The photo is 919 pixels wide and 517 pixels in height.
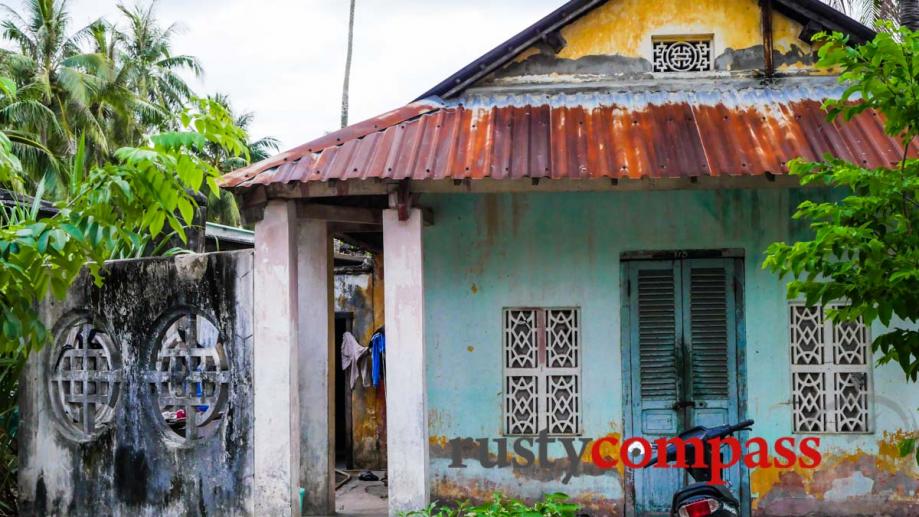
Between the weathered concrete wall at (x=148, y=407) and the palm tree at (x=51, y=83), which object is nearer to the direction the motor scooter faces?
the palm tree

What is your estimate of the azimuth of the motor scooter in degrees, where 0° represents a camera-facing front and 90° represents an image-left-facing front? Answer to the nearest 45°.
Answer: approximately 180°

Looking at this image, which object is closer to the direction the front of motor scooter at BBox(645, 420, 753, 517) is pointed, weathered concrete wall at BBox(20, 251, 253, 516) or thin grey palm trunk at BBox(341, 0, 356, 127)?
the thin grey palm trunk

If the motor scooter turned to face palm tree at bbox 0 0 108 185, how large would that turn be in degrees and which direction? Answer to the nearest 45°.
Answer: approximately 45° to its left

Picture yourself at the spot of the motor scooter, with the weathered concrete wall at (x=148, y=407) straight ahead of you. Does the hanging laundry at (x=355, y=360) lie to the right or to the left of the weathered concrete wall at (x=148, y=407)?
right

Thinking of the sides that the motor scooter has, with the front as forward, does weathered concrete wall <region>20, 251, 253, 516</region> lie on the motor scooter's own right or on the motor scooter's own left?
on the motor scooter's own left

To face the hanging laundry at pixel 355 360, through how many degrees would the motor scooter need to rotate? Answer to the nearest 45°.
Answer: approximately 45° to its left
